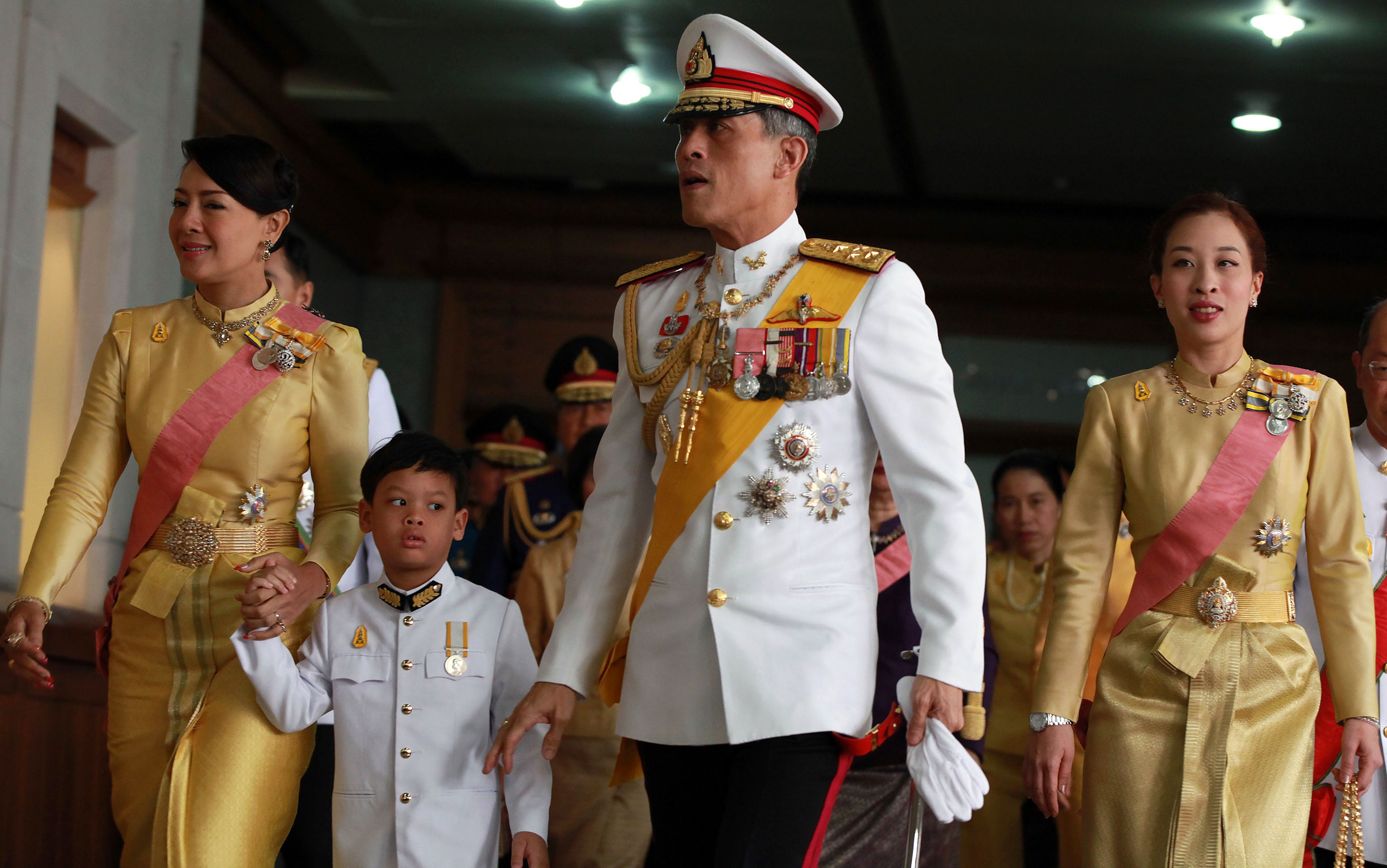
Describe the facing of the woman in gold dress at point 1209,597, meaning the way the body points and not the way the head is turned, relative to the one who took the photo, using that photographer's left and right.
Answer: facing the viewer

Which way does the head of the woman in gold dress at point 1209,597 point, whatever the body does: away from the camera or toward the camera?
toward the camera

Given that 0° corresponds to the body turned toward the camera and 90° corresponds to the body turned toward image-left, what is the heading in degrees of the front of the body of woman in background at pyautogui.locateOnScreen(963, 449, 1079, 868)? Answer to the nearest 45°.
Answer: approximately 0°

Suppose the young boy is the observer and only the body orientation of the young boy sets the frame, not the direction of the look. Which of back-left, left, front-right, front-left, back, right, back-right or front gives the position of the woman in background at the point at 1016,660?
back-left

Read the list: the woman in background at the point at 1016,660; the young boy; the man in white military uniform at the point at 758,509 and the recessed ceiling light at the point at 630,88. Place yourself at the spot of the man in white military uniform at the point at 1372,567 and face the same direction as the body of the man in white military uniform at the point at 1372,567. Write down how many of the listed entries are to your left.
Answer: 0

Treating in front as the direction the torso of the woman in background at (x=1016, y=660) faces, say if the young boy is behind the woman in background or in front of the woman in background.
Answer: in front

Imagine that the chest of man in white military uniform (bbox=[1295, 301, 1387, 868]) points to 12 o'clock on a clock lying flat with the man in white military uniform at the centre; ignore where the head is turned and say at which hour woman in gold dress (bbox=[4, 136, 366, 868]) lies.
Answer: The woman in gold dress is roughly at 2 o'clock from the man in white military uniform.

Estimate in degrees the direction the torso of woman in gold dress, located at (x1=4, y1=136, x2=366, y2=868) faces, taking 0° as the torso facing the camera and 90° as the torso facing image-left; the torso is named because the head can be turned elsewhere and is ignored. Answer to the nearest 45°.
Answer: approximately 45°

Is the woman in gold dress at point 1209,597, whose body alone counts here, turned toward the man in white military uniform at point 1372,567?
no

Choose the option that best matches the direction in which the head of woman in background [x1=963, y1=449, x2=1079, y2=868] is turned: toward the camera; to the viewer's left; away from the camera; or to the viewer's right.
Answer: toward the camera

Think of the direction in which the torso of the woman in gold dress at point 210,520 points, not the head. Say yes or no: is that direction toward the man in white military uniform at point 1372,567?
no

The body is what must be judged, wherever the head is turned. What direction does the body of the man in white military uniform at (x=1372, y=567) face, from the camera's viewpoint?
toward the camera

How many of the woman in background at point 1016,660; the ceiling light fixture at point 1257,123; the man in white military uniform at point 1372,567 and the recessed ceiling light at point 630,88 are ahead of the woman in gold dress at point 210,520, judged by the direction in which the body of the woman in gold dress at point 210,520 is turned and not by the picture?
0

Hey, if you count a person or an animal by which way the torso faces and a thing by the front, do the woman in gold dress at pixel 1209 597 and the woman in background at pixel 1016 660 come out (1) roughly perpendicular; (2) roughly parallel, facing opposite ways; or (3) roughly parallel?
roughly parallel

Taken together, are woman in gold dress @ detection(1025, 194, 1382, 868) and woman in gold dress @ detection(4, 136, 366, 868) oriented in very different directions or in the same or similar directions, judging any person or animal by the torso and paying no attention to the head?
same or similar directions

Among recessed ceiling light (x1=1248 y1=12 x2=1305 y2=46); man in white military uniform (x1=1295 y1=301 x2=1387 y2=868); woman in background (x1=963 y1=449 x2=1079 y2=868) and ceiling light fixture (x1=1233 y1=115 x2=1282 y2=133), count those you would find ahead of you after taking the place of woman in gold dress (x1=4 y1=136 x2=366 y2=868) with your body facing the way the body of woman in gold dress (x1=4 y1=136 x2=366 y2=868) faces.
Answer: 0

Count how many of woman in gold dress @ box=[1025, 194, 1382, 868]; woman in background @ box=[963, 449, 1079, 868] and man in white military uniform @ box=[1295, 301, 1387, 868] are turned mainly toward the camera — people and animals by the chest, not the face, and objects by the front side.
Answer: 3

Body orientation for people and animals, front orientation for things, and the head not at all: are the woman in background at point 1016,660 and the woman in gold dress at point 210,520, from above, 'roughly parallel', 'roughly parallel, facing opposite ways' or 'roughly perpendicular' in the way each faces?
roughly parallel

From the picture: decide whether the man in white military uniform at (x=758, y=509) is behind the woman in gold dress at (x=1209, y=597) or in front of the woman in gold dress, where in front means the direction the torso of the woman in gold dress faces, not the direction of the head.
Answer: in front

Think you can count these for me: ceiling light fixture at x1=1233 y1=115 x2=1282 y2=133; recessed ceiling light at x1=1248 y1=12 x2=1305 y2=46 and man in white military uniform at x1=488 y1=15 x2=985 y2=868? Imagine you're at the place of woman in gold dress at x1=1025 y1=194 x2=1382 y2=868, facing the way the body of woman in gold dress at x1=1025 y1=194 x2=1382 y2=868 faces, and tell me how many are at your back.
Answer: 2

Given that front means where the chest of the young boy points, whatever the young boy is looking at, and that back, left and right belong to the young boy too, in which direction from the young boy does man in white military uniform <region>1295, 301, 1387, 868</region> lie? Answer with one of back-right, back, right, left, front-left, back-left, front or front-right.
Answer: left
